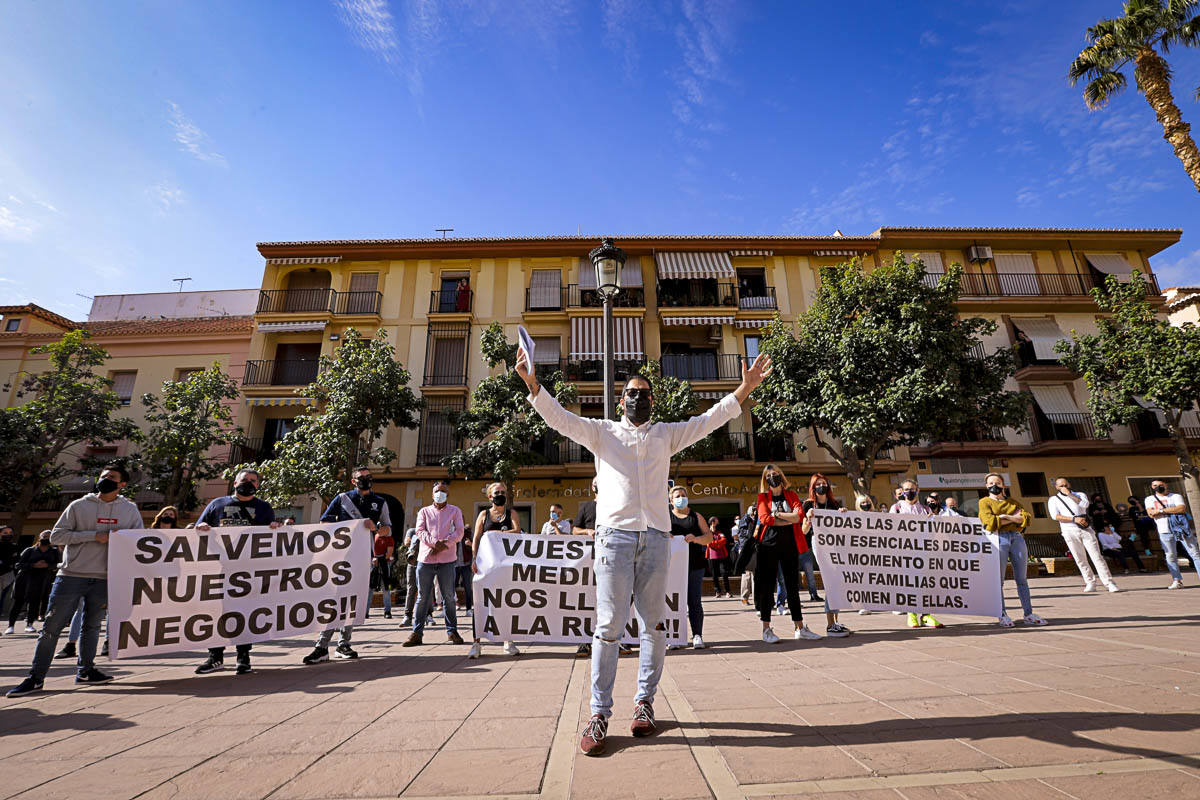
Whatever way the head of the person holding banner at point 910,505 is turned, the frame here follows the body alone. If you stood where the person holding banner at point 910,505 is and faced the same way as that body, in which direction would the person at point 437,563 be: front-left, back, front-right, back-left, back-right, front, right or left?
front-right

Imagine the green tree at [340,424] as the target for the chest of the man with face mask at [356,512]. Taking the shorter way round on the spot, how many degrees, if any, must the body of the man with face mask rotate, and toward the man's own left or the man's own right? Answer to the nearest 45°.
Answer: approximately 180°

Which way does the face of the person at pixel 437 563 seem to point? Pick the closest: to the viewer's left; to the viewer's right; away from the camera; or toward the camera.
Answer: toward the camera

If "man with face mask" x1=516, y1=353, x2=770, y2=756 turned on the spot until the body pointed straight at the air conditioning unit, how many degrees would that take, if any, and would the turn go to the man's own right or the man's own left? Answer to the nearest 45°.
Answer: approximately 135° to the man's own left

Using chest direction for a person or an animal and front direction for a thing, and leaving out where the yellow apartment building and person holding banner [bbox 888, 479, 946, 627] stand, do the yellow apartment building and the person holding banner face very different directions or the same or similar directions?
same or similar directions

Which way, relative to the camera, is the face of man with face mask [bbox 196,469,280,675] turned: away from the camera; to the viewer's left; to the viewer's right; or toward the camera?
toward the camera

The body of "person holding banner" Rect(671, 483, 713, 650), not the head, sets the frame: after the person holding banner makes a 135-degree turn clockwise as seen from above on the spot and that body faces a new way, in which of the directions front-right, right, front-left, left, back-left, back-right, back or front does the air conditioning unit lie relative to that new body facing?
right

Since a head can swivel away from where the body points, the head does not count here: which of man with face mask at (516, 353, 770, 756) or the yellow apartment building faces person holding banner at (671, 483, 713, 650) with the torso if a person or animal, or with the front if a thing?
the yellow apartment building

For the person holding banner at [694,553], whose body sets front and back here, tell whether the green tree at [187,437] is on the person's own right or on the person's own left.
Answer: on the person's own right

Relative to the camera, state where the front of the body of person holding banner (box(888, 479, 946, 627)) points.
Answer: toward the camera

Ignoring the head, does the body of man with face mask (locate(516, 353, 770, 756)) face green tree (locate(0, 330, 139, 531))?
no

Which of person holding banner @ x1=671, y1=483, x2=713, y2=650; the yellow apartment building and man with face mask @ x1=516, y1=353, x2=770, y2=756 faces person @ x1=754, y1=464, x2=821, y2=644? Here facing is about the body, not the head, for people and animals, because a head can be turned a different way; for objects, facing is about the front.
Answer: the yellow apartment building

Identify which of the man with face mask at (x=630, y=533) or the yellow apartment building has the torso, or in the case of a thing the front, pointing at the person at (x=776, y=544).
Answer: the yellow apartment building

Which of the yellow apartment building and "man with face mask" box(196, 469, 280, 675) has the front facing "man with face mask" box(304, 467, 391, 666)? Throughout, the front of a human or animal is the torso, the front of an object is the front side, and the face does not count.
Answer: the yellow apartment building

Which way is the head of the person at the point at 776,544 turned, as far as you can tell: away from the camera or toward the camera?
toward the camera

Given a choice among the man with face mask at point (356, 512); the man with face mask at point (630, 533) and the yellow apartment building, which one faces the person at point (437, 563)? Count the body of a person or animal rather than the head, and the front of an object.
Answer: the yellow apartment building

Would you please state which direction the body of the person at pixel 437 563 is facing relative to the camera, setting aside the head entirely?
toward the camera

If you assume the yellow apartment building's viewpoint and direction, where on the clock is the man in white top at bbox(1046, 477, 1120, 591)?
The man in white top is roughly at 11 o'clock from the yellow apartment building.
